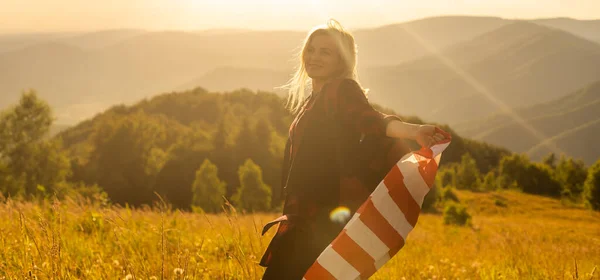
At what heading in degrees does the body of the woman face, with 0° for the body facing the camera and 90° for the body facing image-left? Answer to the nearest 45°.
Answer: approximately 45°

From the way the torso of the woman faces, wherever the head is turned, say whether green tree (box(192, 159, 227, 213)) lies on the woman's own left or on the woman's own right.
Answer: on the woman's own right

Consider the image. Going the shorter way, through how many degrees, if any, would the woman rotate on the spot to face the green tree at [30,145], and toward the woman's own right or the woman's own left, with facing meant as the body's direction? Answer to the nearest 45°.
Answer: approximately 90° to the woman's own right
